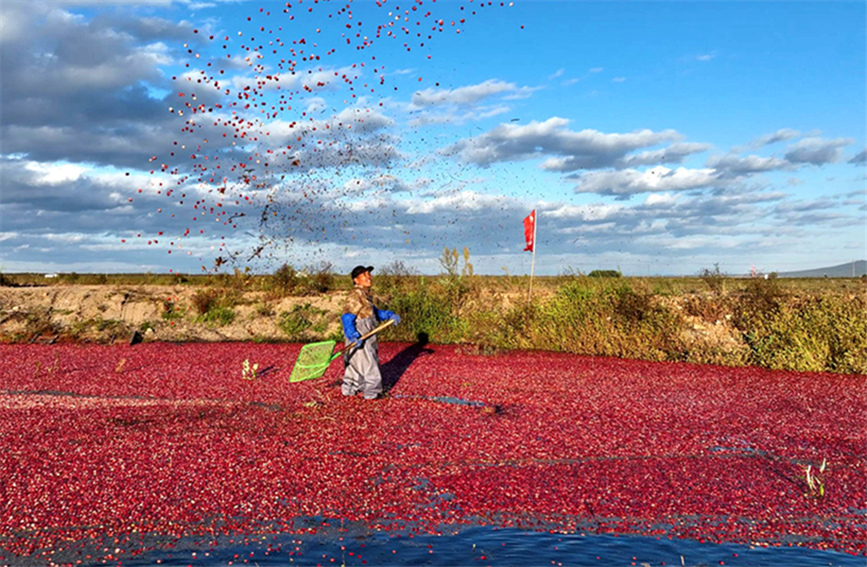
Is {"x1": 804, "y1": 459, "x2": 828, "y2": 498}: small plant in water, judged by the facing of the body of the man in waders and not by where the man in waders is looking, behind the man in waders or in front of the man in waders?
in front

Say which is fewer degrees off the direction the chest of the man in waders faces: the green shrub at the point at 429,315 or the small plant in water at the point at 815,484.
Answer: the small plant in water

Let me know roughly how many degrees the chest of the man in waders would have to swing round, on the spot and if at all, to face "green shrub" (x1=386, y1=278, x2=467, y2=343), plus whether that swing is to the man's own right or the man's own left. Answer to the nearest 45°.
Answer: approximately 135° to the man's own left

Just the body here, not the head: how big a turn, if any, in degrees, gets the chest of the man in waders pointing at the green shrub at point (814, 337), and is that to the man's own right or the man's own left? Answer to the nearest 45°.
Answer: approximately 45° to the man's own left

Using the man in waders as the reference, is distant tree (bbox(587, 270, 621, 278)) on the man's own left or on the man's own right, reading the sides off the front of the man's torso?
on the man's own left

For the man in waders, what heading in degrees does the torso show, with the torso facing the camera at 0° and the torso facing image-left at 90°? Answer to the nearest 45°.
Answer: approximately 315°
